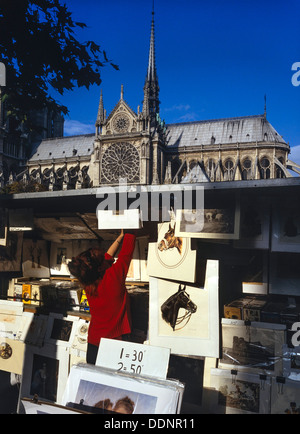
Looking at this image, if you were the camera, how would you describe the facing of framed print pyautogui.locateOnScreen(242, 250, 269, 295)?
facing the viewer

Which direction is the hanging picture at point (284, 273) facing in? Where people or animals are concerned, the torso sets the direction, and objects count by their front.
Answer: toward the camera

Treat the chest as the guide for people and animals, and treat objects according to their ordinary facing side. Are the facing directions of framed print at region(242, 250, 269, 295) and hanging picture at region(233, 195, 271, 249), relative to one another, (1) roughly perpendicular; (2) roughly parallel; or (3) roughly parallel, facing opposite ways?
roughly parallel

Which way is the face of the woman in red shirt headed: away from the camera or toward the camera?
away from the camera

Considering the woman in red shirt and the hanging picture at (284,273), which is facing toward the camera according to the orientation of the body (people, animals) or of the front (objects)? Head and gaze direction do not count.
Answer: the hanging picture

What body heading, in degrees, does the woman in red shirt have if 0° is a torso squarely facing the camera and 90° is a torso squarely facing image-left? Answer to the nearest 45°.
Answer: approximately 225°

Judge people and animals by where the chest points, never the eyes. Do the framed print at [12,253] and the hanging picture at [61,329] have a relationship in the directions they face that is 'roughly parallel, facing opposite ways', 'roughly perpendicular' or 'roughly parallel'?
roughly parallel

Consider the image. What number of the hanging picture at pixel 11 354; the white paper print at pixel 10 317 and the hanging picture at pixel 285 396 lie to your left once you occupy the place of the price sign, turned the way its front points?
1

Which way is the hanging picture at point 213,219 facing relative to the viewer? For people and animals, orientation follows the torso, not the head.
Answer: toward the camera

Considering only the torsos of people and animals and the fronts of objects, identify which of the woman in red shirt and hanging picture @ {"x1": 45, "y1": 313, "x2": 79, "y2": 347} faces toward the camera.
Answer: the hanging picture
